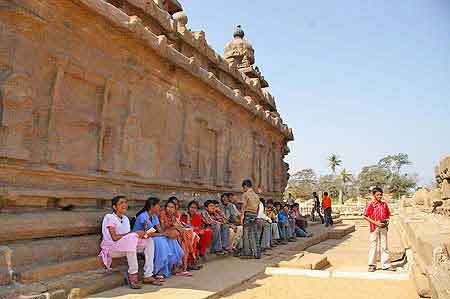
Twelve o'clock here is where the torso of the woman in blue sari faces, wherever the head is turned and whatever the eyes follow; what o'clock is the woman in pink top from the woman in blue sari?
The woman in pink top is roughly at 3 o'clock from the woman in blue sari.

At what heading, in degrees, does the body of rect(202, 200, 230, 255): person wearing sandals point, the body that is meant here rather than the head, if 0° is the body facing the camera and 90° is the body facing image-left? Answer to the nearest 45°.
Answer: approximately 315°

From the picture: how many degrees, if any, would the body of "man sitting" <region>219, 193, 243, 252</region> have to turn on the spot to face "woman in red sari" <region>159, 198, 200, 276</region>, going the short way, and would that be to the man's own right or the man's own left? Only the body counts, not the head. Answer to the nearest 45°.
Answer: approximately 45° to the man's own right

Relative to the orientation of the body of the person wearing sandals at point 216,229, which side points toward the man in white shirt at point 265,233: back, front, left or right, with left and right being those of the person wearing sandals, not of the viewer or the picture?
left

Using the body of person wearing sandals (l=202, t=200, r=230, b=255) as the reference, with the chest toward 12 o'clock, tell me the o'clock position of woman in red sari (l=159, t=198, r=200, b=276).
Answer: The woman in red sari is roughly at 2 o'clock from the person wearing sandals.

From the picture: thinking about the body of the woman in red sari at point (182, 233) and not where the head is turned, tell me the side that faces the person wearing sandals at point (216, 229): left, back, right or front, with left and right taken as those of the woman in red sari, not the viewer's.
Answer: left

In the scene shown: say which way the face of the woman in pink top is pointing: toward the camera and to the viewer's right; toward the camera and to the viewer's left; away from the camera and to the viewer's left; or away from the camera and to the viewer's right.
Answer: toward the camera and to the viewer's right

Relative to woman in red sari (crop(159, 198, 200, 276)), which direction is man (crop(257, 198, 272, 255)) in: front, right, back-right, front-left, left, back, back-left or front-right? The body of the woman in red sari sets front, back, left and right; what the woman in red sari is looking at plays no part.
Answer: left

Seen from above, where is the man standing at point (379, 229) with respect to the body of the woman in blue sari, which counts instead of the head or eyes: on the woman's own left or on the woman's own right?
on the woman's own left
